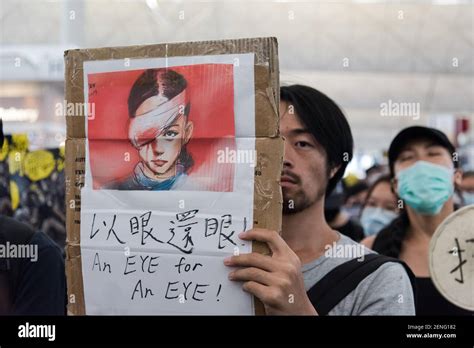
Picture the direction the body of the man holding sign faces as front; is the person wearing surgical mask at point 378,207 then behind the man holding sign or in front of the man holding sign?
behind

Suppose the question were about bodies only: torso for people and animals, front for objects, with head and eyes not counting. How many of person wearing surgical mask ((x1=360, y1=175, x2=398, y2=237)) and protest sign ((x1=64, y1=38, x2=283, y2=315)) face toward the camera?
2

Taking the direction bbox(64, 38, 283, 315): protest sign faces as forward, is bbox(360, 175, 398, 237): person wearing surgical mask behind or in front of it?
behind
